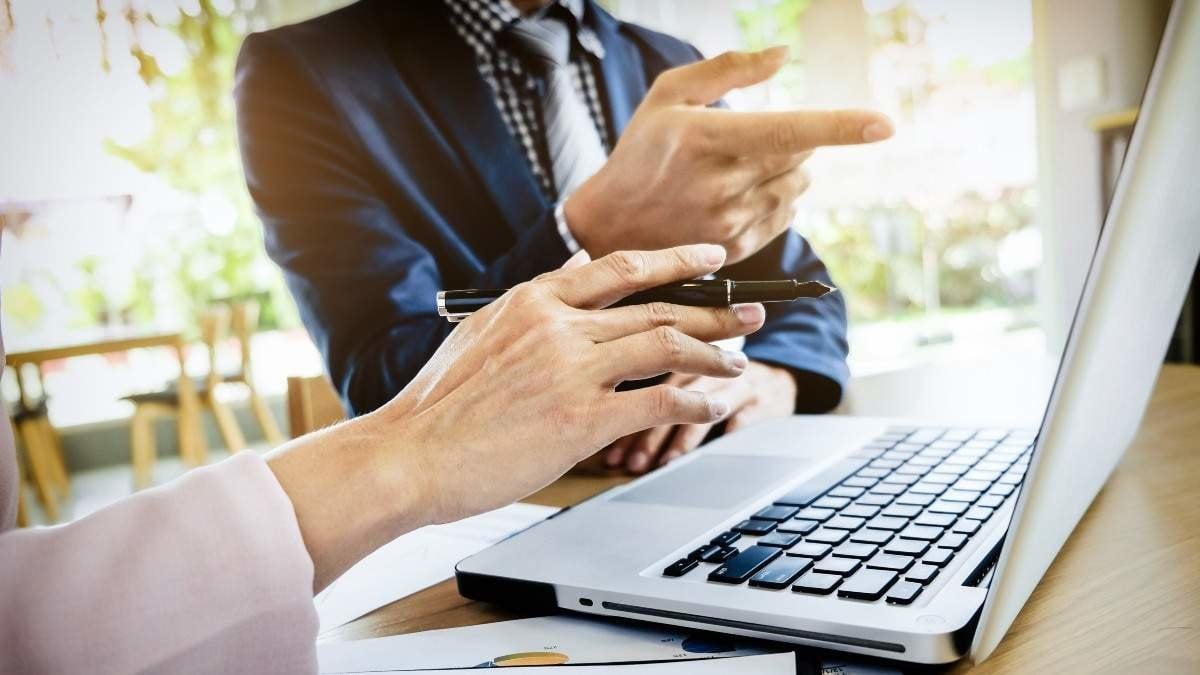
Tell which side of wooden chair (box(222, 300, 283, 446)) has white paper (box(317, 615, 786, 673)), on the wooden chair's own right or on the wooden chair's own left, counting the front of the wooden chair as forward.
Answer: on the wooden chair's own left

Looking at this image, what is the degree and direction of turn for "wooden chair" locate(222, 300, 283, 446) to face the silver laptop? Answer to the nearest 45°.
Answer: approximately 90° to its left

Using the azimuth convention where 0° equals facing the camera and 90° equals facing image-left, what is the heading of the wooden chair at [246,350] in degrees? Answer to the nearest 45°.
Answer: approximately 90°

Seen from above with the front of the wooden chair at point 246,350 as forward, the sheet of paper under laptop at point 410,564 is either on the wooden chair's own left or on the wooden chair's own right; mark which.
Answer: on the wooden chair's own left

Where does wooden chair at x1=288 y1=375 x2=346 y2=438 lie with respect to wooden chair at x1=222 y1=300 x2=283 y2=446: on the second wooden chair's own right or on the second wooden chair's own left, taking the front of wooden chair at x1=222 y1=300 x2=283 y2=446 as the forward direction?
on the second wooden chair's own left

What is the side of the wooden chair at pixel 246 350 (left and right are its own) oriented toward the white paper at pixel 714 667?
left
